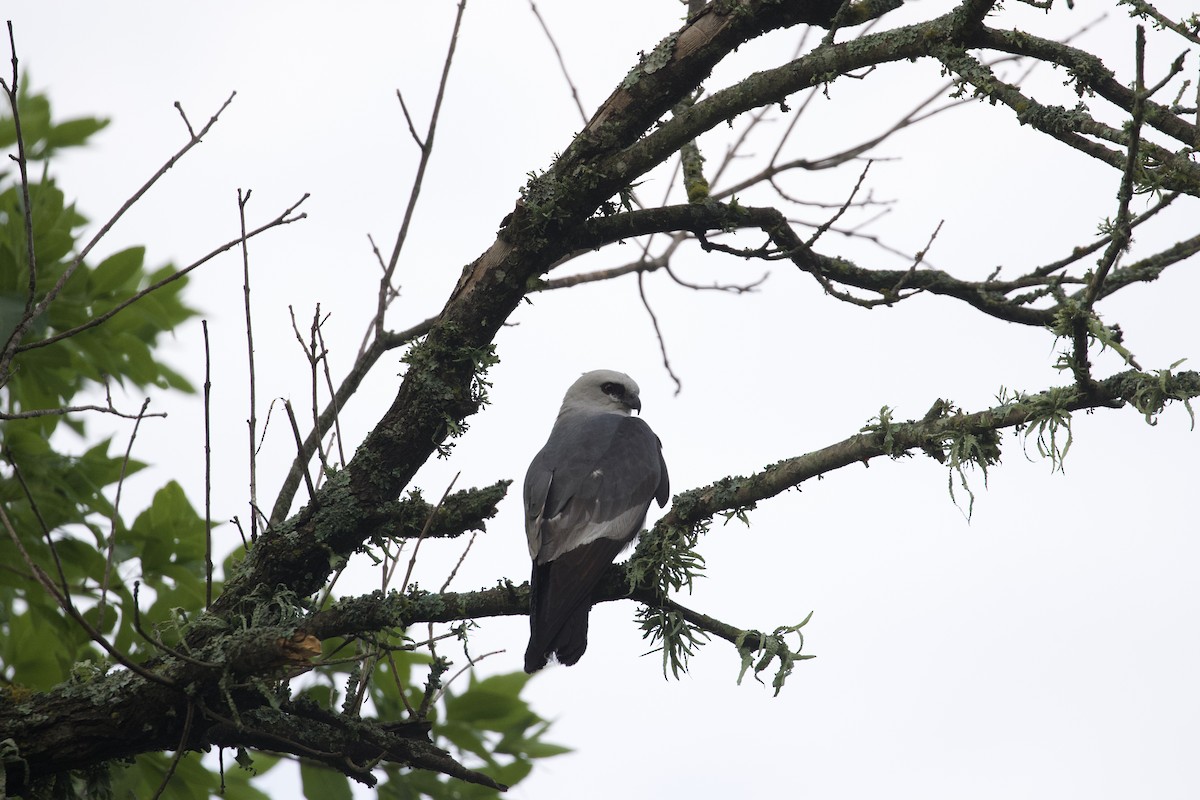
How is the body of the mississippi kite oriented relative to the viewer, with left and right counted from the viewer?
facing away from the viewer and to the right of the viewer

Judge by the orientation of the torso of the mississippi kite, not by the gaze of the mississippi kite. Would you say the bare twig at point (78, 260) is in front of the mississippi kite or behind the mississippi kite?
behind
